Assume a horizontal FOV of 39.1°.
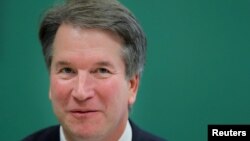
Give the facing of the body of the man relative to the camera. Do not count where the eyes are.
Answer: toward the camera
